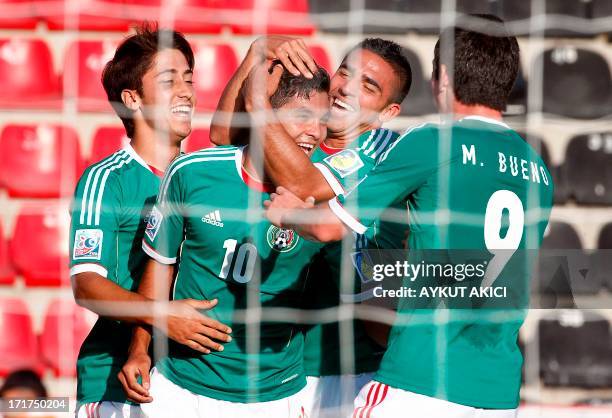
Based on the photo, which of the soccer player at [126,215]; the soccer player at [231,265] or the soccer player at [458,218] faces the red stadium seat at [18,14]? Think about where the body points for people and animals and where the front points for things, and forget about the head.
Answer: the soccer player at [458,218]

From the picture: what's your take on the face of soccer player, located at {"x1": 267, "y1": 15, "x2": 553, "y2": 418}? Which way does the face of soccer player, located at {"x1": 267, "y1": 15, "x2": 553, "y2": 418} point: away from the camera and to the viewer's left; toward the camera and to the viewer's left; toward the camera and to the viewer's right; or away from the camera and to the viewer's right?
away from the camera and to the viewer's left

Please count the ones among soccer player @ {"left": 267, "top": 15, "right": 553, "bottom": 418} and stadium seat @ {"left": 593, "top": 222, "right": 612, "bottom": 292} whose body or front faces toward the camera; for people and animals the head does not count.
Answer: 1

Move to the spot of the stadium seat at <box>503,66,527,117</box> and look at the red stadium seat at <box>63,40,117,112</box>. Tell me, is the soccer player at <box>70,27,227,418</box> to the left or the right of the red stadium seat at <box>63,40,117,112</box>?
left

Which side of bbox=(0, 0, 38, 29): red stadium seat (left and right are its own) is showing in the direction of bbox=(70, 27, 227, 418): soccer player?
front

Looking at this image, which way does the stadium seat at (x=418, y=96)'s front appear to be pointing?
toward the camera

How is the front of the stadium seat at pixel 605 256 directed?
toward the camera

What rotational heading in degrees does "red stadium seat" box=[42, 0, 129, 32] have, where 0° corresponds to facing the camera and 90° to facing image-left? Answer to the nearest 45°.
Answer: approximately 0°

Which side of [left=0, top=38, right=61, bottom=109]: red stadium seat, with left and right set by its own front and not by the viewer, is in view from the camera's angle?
front

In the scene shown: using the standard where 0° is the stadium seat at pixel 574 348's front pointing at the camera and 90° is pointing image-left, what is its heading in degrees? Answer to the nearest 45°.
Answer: approximately 0°
